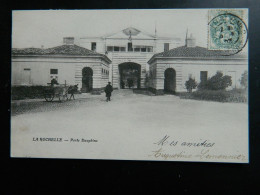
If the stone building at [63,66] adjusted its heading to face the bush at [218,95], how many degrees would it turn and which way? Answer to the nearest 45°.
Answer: approximately 90° to its left

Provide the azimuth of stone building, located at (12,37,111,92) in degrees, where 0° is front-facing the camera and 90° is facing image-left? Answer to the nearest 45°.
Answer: approximately 0°
